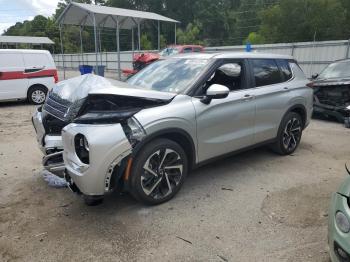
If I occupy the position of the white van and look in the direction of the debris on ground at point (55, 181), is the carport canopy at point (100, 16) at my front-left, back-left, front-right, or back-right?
back-left

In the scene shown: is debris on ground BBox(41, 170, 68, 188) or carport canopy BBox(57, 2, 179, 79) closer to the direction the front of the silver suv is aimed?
the debris on ground

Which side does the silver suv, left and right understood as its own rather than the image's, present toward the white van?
right

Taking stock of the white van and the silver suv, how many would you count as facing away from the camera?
0

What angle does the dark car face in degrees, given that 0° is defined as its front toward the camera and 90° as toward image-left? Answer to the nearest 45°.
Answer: approximately 45°

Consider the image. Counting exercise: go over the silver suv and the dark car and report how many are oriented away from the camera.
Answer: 0

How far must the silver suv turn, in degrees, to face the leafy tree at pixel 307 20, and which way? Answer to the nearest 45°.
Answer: approximately 135° to its right

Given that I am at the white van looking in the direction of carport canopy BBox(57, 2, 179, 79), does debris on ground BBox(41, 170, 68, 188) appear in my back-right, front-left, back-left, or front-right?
back-right

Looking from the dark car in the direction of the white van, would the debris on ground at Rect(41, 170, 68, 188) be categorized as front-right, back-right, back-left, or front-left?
front-left
